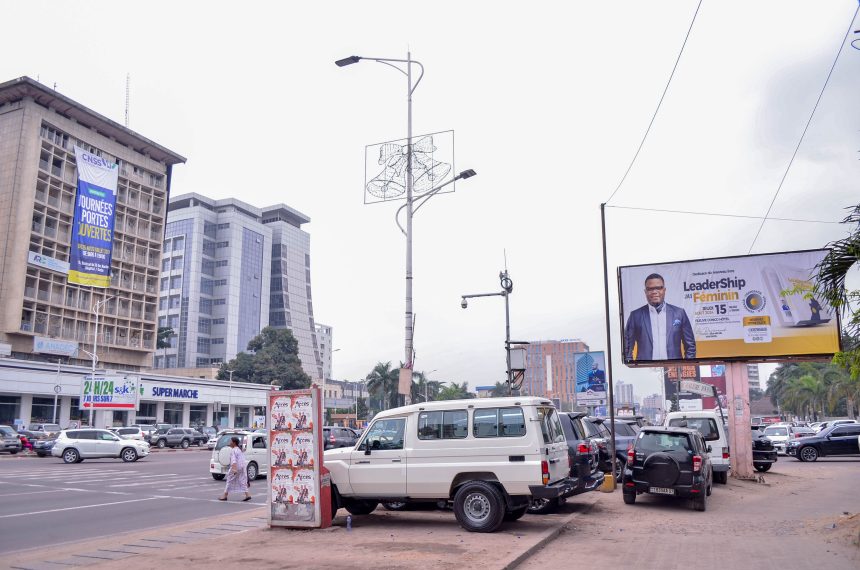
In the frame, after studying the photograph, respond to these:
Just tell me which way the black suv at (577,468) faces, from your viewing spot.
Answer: facing away from the viewer and to the left of the viewer

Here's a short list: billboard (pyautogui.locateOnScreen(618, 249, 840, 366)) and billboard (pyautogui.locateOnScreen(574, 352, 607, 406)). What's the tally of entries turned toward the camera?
2

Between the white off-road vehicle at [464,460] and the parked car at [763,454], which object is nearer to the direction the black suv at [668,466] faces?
the parked car

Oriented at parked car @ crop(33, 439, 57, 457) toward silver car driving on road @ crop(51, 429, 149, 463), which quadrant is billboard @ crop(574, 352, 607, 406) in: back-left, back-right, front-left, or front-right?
front-left

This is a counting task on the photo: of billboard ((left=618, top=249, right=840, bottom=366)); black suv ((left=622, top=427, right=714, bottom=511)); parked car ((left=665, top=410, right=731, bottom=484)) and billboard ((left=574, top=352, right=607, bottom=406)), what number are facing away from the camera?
2

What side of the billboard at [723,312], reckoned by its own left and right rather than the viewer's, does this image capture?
front

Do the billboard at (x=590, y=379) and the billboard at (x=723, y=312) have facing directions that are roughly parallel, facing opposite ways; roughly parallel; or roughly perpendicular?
roughly parallel

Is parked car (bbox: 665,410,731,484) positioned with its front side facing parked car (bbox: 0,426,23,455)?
no

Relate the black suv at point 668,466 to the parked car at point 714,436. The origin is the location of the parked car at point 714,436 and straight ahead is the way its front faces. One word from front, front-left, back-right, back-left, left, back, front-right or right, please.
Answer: back

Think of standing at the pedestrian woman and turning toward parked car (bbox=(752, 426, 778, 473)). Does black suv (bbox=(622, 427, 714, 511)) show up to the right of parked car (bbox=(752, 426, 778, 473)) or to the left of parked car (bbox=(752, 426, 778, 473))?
right

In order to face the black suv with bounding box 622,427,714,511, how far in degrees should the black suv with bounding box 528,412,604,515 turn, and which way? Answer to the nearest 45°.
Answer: approximately 90° to its right

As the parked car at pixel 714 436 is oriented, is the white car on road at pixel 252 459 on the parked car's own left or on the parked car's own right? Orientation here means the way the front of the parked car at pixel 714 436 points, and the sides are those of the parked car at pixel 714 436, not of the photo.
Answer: on the parked car's own left

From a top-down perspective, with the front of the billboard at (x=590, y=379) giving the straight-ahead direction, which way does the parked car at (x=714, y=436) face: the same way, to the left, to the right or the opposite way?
the opposite way

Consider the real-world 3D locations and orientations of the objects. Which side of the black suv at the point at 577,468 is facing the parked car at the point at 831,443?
right

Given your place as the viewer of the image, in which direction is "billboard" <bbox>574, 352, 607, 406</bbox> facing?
facing the viewer

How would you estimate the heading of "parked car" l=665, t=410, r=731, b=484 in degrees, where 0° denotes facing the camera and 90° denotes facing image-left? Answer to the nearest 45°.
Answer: approximately 180°
